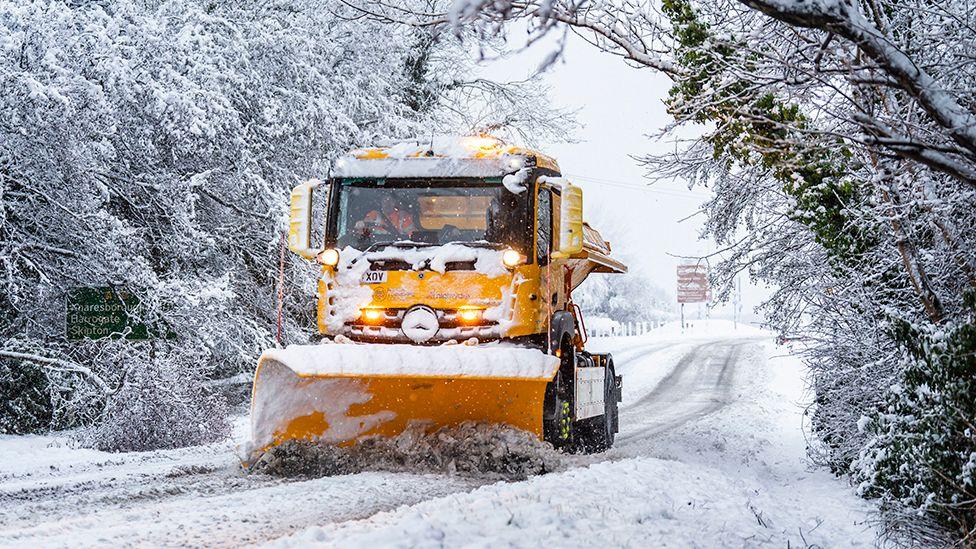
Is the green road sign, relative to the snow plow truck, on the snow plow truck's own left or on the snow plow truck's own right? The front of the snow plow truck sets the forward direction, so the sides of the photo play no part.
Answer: on the snow plow truck's own right

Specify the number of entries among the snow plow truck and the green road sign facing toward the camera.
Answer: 2

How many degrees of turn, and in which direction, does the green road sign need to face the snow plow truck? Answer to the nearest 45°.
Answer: approximately 45° to its left

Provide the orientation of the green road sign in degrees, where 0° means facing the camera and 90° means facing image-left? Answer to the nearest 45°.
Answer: approximately 0°

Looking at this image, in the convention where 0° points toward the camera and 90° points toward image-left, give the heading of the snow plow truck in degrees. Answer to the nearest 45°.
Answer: approximately 0°

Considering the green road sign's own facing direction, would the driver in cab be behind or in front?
in front
